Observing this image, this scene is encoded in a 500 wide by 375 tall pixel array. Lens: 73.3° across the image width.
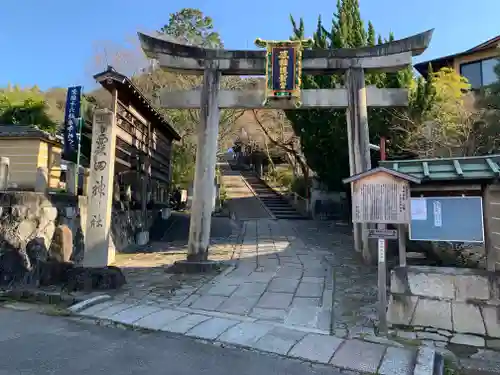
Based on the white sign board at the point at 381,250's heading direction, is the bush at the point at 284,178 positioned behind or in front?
behind

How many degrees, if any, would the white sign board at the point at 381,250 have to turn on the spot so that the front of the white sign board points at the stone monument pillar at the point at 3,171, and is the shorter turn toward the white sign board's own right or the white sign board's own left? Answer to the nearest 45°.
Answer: approximately 90° to the white sign board's own right

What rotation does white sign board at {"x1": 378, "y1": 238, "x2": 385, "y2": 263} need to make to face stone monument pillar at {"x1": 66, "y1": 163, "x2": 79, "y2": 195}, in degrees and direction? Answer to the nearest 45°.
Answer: approximately 90° to its right

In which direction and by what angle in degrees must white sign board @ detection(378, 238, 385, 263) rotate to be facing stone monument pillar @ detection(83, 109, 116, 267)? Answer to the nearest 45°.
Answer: approximately 90° to its right

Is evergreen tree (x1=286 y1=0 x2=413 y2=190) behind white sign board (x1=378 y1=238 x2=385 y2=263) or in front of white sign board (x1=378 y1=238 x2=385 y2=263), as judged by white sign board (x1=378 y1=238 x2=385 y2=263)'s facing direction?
behind

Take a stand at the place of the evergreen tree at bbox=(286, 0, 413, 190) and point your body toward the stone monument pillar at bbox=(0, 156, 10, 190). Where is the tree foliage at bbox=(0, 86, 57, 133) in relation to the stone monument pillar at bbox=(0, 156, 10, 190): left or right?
right
